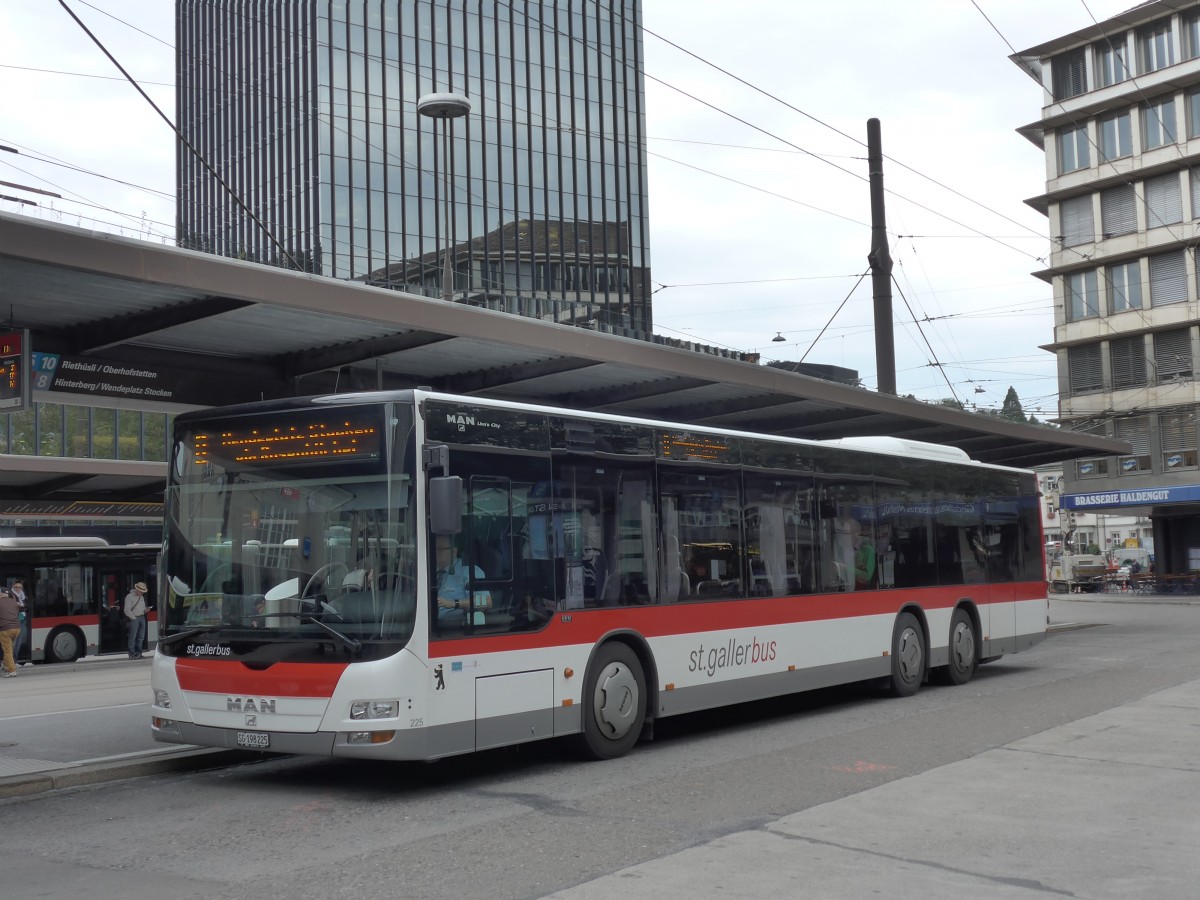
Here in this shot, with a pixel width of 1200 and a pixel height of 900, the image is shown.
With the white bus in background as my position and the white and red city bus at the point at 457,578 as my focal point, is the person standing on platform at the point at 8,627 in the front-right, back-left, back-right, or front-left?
front-right

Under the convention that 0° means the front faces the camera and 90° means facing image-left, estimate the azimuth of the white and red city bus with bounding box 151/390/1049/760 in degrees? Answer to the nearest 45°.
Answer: approximately 45°

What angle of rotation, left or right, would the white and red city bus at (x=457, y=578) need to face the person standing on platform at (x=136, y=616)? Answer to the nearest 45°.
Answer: approximately 90° to its right
